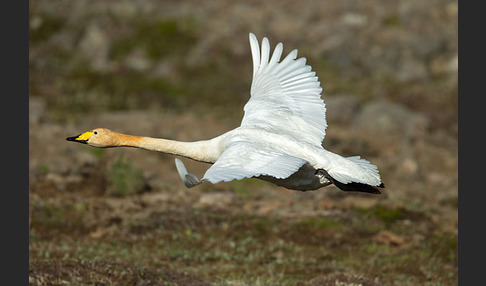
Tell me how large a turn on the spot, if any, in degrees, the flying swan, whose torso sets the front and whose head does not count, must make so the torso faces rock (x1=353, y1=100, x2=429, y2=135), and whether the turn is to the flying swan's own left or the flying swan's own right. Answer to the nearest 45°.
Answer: approximately 90° to the flying swan's own right

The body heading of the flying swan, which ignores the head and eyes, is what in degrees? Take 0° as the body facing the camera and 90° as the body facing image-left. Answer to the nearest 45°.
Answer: approximately 90°
